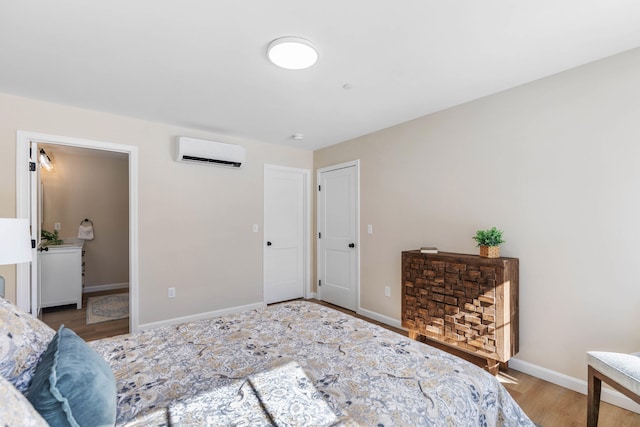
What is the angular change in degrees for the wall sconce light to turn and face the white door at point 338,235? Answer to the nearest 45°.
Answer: approximately 45° to its right

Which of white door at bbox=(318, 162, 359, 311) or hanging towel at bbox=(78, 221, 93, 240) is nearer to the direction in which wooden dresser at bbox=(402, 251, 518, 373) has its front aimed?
the hanging towel

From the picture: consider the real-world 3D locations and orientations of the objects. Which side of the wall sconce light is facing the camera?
right

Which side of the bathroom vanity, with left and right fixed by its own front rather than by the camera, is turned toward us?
right

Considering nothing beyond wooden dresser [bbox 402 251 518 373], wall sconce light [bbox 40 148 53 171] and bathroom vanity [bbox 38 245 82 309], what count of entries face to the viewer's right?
2

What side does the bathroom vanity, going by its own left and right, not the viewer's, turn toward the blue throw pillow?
right

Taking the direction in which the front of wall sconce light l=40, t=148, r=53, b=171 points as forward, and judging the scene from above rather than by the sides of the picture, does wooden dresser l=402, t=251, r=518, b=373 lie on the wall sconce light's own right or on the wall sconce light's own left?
on the wall sconce light's own right

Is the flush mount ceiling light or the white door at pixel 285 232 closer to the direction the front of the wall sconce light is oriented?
the white door

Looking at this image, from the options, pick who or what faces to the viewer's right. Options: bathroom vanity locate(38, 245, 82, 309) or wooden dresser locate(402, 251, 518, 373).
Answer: the bathroom vanity

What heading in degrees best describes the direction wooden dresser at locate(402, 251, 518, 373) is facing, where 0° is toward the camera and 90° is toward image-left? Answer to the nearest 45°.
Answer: approximately 45°
